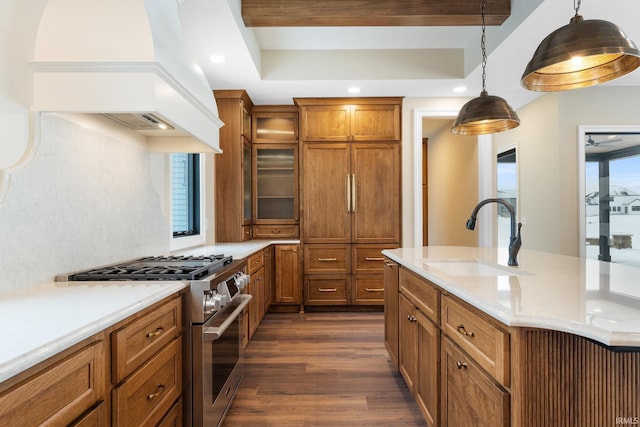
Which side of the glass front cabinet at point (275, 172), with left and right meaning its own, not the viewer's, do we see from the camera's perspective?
front

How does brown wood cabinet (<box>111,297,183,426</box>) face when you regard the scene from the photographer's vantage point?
facing the viewer and to the right of the viewer

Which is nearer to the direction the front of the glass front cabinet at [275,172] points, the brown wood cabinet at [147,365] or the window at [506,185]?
the brown wood cabinet

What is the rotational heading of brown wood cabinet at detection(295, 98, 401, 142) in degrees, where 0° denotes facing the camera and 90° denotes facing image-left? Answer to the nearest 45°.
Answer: approximately 0°

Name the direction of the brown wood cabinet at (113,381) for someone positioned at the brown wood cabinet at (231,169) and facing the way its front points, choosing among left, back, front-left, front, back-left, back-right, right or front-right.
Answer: right

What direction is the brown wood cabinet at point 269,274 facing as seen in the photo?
to the viewer's right

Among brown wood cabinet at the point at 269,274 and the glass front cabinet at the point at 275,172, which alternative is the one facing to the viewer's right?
the brown wood cabinet

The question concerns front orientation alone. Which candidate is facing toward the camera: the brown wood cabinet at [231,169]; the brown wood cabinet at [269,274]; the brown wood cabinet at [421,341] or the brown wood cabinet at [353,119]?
the brown wood cabinet at [353,119]

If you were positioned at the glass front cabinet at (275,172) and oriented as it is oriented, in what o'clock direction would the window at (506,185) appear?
The window is roughly at 9 o'clock from the glass front cabinet.

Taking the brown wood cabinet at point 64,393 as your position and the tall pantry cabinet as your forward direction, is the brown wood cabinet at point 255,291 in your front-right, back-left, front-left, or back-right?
front-left

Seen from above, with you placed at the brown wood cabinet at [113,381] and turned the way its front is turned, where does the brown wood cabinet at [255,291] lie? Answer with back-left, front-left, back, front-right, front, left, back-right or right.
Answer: left

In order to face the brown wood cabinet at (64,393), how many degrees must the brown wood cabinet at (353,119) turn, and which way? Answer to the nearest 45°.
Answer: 0° — it already faces it

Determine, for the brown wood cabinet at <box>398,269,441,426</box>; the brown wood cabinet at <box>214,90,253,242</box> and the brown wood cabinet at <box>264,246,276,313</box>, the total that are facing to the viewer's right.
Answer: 2

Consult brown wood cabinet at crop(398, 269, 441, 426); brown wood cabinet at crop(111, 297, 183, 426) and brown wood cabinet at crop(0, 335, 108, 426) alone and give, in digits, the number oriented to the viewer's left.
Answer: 1

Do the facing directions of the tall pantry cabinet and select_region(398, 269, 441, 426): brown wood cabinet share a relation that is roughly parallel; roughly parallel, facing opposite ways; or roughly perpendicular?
roughly perpendicular

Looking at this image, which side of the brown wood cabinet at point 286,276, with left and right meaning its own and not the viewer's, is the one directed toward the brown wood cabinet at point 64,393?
front

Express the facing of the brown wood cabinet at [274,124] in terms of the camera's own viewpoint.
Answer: facing the viewer
